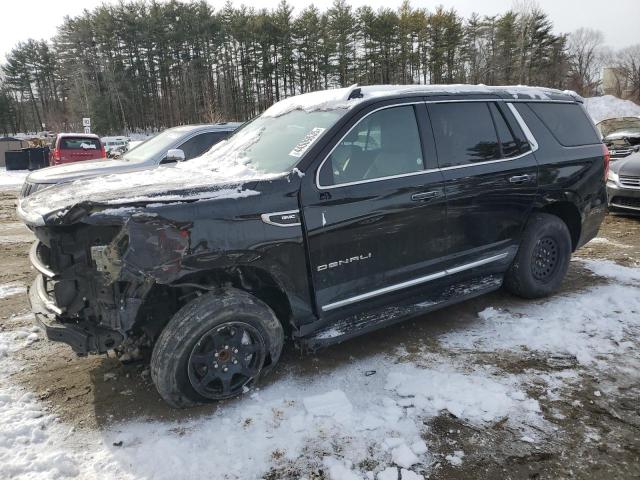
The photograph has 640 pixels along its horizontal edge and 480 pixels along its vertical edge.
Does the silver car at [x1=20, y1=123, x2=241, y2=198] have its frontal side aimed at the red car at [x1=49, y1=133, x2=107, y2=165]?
no

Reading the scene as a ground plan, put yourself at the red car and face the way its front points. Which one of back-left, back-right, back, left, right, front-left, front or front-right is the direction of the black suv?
back

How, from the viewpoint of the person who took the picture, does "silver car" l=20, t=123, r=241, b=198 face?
facing the viewer and to the left of the viewer

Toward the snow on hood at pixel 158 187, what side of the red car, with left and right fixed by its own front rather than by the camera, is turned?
back

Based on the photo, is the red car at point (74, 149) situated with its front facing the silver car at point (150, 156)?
no

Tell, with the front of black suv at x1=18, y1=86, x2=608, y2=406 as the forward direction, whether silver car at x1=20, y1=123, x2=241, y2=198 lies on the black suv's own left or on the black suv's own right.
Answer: on the black suv's own right

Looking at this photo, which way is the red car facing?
away from the camera

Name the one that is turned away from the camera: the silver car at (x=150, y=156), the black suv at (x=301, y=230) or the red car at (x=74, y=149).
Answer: the red car

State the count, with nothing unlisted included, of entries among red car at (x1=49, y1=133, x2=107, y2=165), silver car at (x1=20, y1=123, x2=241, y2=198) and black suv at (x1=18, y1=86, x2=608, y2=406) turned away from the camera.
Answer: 1

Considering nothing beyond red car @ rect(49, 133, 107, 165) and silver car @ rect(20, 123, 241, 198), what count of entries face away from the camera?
1

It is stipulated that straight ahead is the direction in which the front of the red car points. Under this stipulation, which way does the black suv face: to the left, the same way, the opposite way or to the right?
to the left

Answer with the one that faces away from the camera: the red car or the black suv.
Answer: the red car

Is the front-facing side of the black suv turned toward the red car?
no

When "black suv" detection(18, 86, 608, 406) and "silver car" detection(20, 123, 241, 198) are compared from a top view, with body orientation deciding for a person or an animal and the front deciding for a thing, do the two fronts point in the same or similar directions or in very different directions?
same or similar directions
